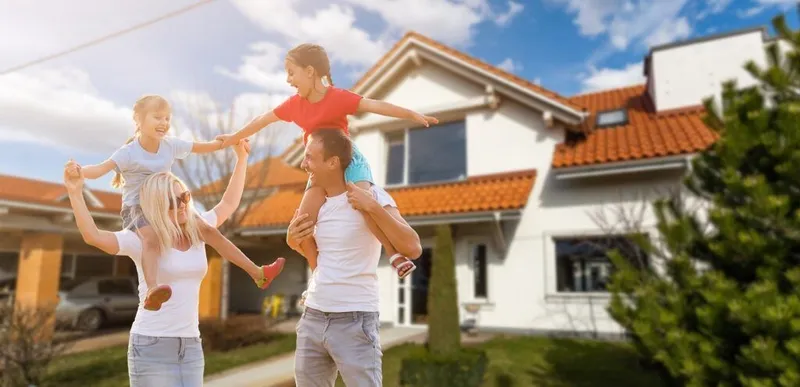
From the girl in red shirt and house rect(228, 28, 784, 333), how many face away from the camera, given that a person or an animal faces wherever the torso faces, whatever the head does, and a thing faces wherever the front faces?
0

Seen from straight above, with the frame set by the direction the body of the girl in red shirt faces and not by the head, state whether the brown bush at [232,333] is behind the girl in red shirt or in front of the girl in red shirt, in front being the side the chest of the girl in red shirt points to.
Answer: behind

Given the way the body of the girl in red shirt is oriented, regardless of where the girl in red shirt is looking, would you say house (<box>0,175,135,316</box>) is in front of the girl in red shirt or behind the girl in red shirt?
behind

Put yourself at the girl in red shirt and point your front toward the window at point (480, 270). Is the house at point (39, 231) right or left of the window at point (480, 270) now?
left

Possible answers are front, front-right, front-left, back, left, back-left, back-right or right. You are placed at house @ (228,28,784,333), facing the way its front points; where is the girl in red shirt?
front-left

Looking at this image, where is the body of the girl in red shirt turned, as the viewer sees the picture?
toward the camera

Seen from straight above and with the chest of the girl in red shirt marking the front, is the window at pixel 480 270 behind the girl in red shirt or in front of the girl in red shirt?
behind

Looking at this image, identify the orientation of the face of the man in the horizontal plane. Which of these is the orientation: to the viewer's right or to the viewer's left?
to the viewer's left

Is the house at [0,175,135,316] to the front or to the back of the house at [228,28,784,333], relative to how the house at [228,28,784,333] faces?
to the front

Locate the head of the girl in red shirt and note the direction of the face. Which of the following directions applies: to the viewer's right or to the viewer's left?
to the viewer's left

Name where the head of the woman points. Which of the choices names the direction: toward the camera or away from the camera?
toward the camera
